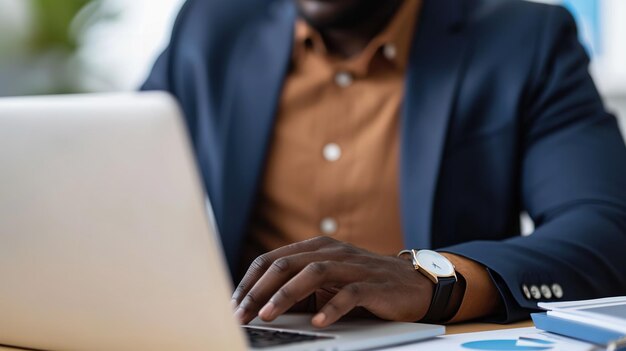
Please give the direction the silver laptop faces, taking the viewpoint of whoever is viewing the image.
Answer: facing away from the viewer and to the right of the viewer

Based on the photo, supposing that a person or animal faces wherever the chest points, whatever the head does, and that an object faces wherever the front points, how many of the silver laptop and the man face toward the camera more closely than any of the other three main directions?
1

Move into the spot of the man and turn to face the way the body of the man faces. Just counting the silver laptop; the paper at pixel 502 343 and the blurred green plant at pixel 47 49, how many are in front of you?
2

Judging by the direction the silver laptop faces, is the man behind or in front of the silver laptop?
in front

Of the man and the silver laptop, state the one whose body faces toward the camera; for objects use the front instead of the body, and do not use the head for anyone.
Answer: the man

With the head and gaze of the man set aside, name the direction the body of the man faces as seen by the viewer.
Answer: toward the camera

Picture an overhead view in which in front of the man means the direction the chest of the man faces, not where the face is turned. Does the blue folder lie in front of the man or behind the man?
in front

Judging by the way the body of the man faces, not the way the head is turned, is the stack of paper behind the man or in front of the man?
in front

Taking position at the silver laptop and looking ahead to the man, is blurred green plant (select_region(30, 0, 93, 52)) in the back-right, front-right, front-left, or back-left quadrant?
front-left
